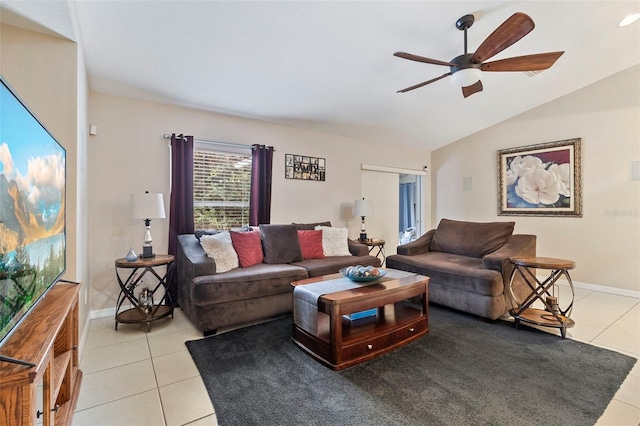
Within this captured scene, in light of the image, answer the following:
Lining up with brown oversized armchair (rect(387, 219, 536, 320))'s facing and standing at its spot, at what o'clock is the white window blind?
The white window blind is roughly at 1 o'clock from the brown oversized armchair.

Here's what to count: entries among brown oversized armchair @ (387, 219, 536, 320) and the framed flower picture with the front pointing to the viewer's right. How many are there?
0

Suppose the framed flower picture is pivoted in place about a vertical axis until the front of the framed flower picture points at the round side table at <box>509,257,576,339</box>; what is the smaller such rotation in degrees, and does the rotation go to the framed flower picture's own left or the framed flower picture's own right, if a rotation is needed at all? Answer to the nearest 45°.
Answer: approximately 45° to the framed flower picture's own left

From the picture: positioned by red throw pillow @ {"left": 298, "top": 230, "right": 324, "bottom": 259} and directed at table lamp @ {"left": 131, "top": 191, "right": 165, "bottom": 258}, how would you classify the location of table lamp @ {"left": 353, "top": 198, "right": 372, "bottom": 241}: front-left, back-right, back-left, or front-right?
back-right

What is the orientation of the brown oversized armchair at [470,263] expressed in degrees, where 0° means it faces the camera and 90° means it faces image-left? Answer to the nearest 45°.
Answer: approximately 45°

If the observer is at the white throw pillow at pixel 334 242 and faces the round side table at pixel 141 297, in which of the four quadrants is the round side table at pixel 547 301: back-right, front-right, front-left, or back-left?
back-left

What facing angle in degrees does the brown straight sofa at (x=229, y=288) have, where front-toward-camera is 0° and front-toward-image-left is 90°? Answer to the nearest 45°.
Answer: approximately 315°

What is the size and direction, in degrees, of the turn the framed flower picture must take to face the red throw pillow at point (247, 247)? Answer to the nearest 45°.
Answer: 0° — it already faces it

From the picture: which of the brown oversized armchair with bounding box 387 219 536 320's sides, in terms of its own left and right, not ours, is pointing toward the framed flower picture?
back
